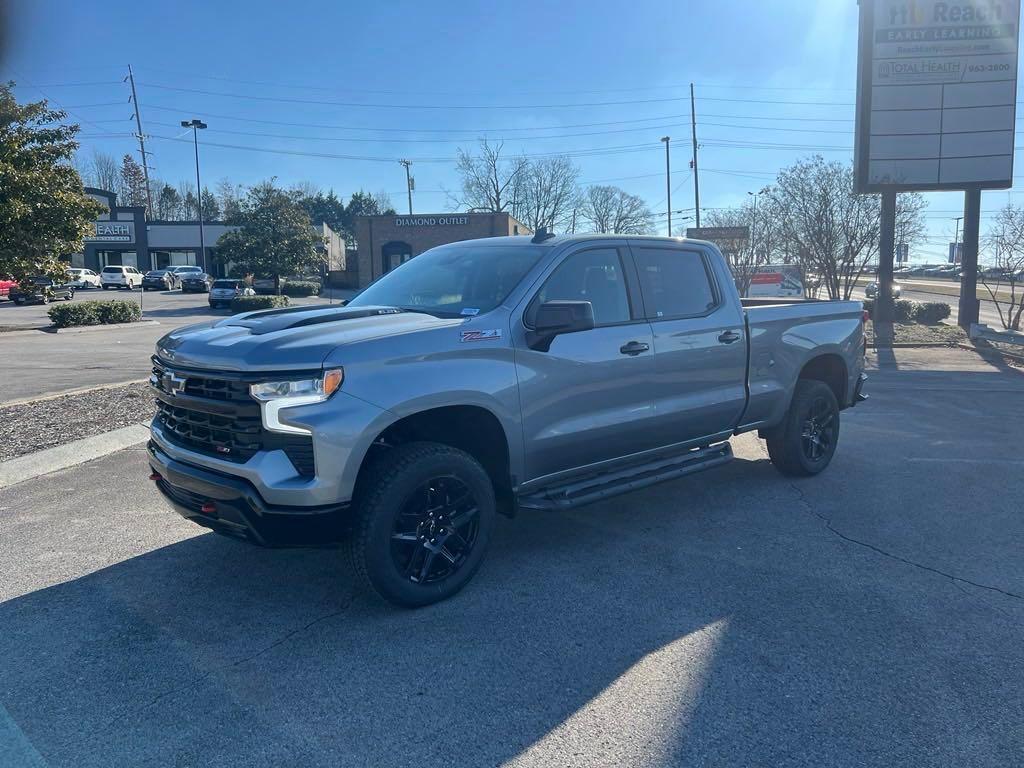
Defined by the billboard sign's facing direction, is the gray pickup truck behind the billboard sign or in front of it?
in front

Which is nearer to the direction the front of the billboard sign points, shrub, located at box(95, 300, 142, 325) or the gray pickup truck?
the gray pickup truck

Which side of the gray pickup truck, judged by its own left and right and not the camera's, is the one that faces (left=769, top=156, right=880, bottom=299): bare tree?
back

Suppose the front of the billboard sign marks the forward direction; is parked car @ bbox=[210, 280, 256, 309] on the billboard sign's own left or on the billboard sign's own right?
on the billboard sign's own right

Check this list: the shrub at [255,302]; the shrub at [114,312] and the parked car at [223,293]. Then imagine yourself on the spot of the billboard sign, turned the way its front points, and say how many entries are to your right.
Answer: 3

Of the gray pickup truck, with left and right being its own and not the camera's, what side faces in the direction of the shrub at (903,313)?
back

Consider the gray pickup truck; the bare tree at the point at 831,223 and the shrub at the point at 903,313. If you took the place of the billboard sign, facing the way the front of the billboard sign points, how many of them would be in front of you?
1

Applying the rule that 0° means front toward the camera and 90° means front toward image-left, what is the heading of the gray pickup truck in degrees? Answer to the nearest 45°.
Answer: approximately 45°

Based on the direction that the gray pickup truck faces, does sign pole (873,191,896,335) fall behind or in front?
behind
